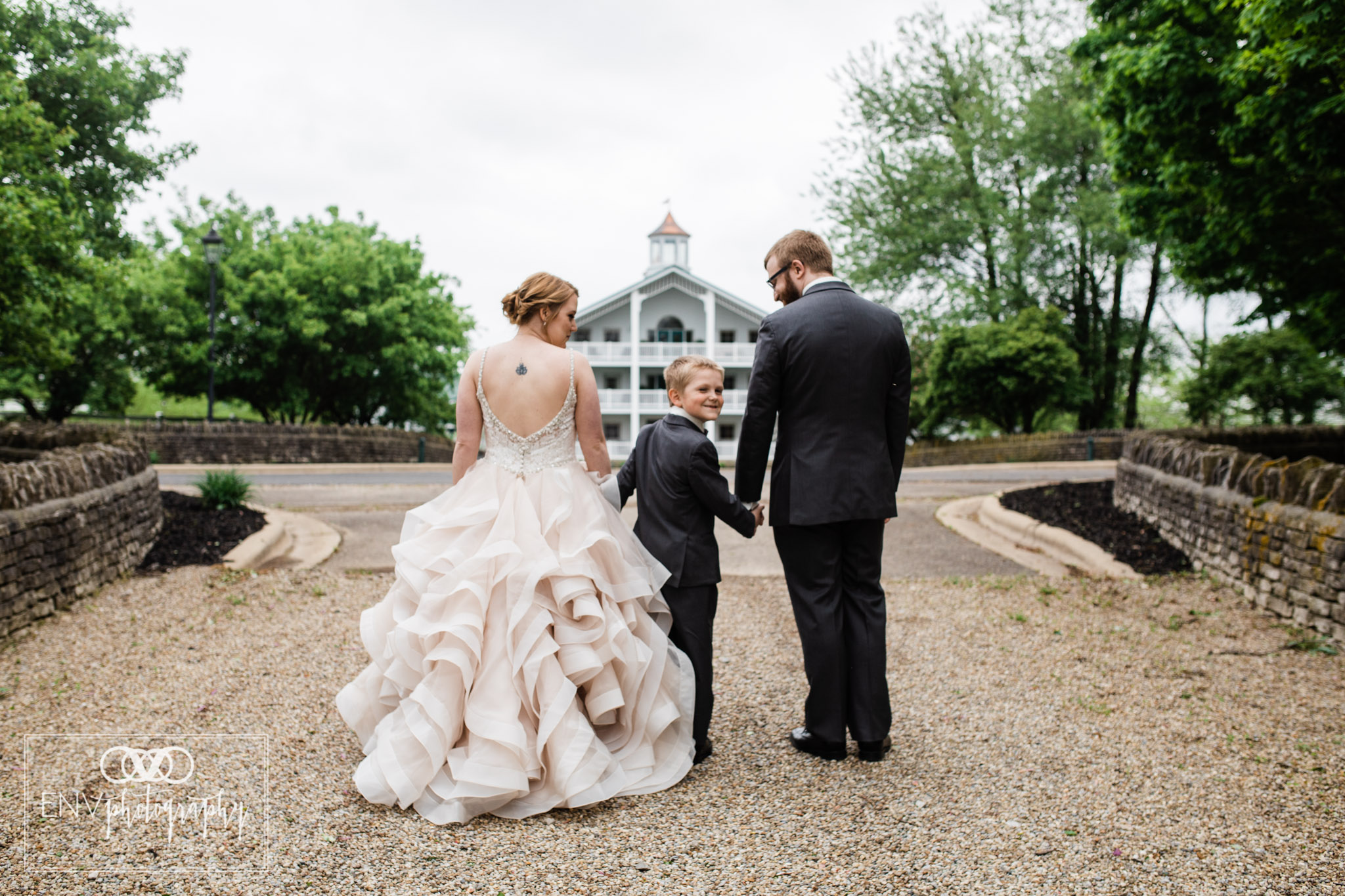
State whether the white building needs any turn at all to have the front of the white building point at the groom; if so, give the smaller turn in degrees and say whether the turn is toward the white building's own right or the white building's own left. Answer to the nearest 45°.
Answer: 0° — it already faces them

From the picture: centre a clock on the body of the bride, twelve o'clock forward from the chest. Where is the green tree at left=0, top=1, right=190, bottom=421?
The green tree is roughly at 11 o'clock from the bride.

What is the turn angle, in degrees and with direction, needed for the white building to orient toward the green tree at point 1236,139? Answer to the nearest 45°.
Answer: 0° — it already faces it

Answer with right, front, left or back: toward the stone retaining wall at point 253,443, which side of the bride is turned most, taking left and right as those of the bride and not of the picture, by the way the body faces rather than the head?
front

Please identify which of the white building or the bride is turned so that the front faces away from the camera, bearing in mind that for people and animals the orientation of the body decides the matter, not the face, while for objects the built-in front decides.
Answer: the bride

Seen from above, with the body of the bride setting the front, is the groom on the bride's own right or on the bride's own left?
on the bride's own right

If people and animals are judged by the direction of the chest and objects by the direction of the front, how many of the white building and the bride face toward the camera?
1

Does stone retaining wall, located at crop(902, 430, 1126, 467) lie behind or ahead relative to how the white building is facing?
ahead

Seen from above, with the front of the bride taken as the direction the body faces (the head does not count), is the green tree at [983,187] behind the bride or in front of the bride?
in front

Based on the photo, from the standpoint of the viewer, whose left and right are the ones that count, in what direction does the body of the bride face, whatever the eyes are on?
facing away from the viewer

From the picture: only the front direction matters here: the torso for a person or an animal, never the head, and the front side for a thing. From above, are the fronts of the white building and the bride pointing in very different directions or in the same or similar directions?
very different directions

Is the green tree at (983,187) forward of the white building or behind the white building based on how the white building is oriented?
forward
